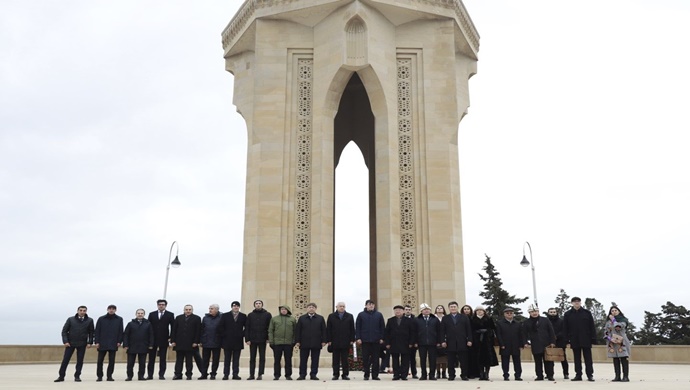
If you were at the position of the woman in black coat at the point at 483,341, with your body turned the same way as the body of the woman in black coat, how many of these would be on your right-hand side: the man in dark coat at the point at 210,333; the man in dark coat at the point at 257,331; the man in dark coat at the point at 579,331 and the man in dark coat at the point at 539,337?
2

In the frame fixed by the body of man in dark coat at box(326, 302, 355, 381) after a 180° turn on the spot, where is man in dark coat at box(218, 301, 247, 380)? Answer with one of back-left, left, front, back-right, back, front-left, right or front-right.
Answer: left

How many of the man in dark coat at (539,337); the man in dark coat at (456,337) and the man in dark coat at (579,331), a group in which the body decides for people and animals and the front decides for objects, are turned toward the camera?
3

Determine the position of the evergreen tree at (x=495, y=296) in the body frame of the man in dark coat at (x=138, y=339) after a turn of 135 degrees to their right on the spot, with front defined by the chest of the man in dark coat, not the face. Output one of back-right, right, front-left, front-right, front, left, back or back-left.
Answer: right

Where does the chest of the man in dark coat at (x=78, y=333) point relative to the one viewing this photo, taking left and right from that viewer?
facing the viewer

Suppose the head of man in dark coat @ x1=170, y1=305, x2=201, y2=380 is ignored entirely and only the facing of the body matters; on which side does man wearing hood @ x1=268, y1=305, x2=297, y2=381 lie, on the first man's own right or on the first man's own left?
on the first man's own left

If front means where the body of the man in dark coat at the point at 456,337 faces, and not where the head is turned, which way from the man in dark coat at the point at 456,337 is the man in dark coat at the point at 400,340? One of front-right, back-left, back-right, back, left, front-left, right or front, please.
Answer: right

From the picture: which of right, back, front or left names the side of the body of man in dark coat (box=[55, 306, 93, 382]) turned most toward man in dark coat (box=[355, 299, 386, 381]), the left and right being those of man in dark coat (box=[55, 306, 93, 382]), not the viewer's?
left

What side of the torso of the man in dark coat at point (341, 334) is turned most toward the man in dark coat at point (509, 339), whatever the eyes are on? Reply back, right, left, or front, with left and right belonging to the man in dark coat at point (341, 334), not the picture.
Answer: left

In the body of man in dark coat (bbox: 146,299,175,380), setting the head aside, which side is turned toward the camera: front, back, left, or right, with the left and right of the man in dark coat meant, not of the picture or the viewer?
front

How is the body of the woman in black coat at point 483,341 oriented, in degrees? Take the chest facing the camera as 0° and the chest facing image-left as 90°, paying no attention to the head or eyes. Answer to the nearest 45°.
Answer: approximately 0°

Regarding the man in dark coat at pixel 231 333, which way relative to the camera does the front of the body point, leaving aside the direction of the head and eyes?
toward the camera
